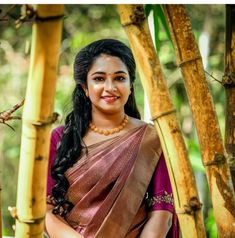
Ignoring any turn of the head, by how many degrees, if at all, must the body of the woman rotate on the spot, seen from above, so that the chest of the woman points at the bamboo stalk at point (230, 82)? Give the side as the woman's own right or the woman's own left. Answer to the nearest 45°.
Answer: approximately 45° to the woman's own left

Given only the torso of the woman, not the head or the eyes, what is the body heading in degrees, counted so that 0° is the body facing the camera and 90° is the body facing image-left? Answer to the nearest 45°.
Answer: approximately 0°
